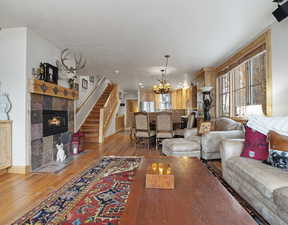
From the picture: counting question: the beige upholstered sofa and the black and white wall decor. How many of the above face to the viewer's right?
0

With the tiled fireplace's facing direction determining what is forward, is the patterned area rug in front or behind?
in front

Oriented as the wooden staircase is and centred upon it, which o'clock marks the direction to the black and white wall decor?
The black and white wall decor is roughly at 11 o'clock from the wooden staircase.

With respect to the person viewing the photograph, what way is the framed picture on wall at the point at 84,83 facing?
facing the viewer and to the right of the viewer

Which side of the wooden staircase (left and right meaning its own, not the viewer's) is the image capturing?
front

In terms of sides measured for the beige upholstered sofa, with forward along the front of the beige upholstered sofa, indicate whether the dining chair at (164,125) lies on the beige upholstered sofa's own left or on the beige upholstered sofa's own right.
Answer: on the beige upholstered sofa's own right

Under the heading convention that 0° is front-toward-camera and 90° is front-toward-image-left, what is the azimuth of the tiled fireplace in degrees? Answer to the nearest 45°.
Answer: approximately 315°

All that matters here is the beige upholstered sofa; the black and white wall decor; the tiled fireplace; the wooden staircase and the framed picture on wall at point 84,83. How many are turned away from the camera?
0

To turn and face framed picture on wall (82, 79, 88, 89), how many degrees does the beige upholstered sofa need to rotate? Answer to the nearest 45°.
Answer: approximately 90° to its right

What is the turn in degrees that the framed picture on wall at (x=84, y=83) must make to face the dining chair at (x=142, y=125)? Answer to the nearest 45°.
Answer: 0° — it already faces it

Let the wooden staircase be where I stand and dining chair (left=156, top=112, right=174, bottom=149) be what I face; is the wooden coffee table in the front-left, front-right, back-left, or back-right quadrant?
front-right

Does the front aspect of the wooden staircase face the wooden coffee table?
yes

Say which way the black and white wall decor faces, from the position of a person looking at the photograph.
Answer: facing the viewer and to the left of the viewer

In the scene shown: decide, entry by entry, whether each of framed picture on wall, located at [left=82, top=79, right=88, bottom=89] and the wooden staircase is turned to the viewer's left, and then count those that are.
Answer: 0

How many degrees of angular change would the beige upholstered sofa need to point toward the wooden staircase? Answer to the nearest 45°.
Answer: approximately 90° to its right
